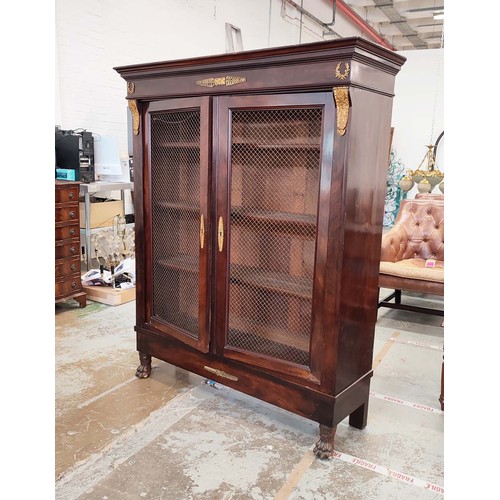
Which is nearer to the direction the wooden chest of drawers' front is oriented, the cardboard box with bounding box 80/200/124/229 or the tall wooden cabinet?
the tall wooden cabinet

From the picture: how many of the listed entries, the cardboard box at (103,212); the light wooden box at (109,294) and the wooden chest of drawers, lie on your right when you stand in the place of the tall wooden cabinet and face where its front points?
3

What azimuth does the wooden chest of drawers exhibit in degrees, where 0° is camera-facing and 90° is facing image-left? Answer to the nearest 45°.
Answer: approximately 315°

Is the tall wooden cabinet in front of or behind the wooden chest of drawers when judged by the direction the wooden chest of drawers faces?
in front

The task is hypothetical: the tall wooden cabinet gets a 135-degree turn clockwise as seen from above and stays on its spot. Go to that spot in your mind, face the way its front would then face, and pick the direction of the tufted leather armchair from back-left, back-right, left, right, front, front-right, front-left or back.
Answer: front-right

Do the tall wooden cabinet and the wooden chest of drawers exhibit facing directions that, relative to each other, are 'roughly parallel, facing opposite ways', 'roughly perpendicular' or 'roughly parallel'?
roughly perpendicular

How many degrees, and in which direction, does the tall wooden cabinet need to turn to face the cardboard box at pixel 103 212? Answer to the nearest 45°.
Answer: approximately 90° to its right

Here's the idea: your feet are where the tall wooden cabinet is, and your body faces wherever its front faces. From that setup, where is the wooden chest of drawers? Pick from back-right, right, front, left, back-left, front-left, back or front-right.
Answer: right

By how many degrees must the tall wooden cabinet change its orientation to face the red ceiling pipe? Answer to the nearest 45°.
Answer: approximately 135° to its right

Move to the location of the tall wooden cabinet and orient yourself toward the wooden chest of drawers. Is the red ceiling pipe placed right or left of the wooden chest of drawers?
right

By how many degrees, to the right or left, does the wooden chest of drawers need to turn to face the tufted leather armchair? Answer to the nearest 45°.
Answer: approximately 45° to its left

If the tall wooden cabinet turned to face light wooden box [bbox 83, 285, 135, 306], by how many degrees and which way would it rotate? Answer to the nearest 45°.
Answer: approximately 90° to its right

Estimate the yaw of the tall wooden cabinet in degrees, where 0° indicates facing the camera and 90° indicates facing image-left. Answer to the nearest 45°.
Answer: approximately 45°

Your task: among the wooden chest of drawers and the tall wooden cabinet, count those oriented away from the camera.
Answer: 0
